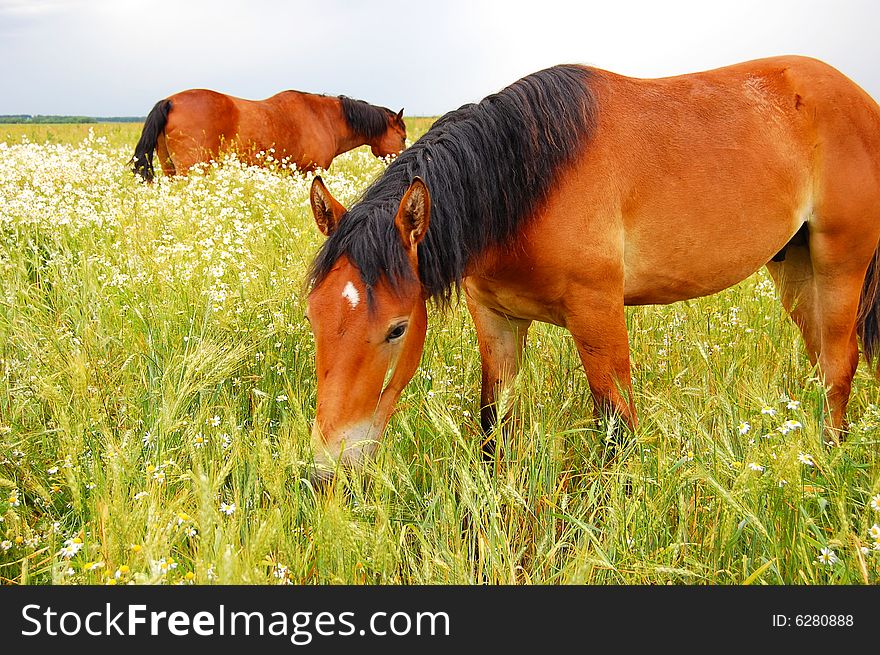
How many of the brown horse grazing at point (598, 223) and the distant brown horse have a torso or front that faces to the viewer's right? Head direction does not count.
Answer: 1

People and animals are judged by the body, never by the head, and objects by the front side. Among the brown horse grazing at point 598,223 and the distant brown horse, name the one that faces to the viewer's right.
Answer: the distant brown horse

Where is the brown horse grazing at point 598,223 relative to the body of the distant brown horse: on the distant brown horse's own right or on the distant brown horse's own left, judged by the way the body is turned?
on the distant brown horse's own right

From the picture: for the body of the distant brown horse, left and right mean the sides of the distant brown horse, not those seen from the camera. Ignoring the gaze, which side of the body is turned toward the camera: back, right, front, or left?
right

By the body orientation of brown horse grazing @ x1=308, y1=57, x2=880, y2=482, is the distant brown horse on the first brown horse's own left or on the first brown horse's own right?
on the first brown horse's own right

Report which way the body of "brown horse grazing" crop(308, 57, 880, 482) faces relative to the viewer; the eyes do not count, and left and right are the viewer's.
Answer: facing the viewer and to the left of the viewer
